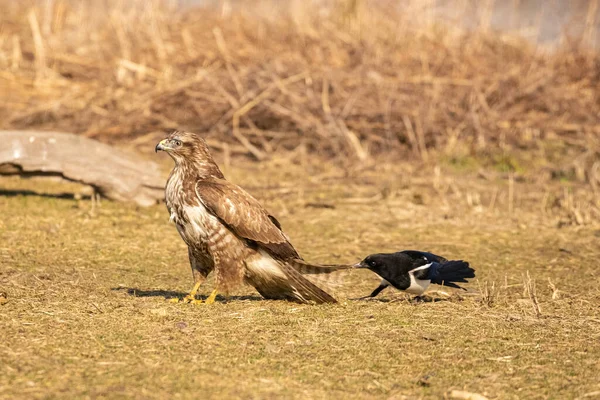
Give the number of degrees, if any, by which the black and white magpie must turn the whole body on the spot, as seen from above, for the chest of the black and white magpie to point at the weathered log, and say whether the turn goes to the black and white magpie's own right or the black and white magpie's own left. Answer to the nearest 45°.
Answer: approximately 45° to the black and white magpie's own right

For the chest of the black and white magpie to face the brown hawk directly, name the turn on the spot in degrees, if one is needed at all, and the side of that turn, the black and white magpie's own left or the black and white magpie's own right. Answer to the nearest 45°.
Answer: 0° — it already faces it

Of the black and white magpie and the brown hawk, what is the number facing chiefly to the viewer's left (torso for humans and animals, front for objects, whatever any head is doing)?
2

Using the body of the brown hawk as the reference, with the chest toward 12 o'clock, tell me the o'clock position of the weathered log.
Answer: The weathered log is roughly at 2 o'clock from the brown hawk.

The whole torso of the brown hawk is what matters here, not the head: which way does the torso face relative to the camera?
to the viewer's left

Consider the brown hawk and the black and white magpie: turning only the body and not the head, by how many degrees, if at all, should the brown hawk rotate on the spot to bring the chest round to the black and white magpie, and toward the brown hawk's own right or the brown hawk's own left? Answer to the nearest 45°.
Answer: approximately 180°

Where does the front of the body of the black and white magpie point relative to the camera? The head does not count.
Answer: to the viewer's left

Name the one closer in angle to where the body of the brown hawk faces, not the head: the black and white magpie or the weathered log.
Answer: the weathered log
